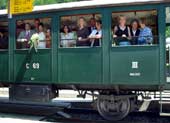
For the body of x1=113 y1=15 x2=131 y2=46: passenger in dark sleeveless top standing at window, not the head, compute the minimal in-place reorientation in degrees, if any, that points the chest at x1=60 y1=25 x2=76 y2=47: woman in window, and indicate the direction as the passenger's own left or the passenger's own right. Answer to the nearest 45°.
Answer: approximately 90° to the passenger's own right

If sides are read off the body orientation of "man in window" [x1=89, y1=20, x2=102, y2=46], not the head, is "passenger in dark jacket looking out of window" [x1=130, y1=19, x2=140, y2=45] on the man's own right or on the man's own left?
on the man's own left

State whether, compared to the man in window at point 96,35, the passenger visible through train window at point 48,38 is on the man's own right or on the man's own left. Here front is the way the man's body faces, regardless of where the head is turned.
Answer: on the man's own right

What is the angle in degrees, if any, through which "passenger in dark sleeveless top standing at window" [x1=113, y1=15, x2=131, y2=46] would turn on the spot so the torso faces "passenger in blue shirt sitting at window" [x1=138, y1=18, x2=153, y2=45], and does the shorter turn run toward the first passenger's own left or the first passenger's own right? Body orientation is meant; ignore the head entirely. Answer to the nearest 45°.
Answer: approximately 90° to the first passenger's own left

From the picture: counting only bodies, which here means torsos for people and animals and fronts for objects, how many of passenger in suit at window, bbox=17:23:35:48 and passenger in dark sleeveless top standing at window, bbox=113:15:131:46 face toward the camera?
2

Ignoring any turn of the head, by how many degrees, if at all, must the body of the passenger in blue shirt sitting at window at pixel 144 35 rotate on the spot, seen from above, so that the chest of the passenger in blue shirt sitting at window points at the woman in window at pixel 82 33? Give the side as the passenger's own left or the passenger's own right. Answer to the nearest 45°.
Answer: approximately 45° to the passenger's own right

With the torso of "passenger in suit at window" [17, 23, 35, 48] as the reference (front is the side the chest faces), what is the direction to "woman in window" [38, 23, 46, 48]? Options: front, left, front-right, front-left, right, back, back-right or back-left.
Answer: front-left

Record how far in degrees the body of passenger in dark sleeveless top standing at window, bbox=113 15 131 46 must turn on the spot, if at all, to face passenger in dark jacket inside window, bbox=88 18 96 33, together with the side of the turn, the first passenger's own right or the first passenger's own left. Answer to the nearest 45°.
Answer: approximately 90° to the first passenger's own right

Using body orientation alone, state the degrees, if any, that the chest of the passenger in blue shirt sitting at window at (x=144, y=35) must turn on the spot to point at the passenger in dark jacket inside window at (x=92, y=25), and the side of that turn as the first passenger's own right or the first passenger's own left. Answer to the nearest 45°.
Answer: approximately 45° to the first passenger's own right

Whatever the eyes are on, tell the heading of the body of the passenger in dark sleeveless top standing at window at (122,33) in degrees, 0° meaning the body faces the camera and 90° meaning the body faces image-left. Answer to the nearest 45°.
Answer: approximately 0°

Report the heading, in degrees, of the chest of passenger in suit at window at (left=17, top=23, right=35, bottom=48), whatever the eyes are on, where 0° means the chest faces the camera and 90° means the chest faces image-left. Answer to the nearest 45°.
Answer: approximately 0°

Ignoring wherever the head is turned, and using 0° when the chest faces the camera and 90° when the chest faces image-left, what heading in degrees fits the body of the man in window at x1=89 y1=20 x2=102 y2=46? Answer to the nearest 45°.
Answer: approximately 45°
